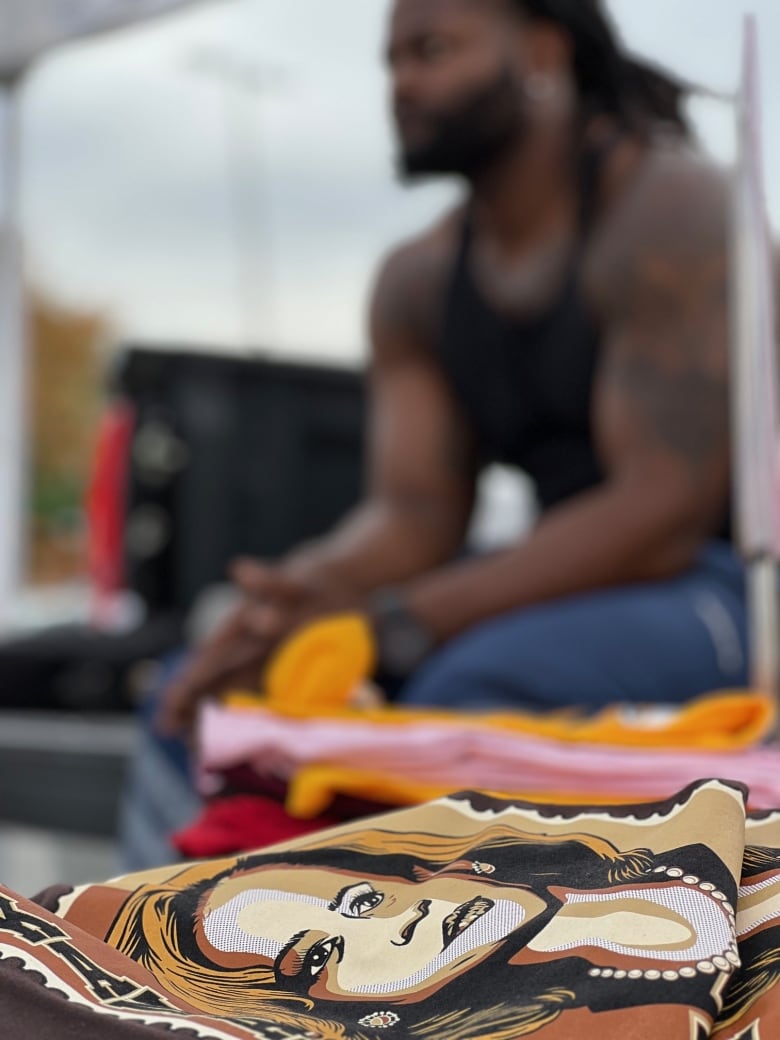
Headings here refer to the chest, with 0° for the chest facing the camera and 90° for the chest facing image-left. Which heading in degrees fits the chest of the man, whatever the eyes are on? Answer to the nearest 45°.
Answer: approximately 45°

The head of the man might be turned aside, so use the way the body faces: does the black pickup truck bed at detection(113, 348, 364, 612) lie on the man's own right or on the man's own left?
on the man's own right

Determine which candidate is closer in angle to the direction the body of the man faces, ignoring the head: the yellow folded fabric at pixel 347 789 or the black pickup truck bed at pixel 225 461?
the yellow folded fabric

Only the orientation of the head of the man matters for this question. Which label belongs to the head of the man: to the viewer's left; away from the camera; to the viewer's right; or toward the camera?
to the viewer's left

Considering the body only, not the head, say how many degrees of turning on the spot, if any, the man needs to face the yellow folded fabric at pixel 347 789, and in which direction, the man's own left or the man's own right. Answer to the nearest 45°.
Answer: approximately 45° to the man's own left

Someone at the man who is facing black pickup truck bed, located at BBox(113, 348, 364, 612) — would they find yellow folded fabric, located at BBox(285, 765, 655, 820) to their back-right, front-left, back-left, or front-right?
back-left
